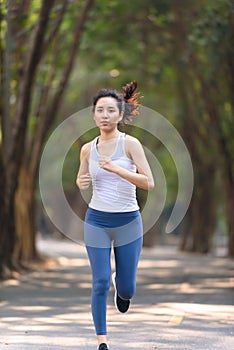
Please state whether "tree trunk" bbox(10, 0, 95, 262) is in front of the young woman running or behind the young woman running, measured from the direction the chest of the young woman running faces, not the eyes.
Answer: behind

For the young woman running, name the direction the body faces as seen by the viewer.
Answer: toward the camera

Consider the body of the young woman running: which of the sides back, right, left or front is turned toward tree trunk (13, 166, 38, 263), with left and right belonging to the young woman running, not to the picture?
back
